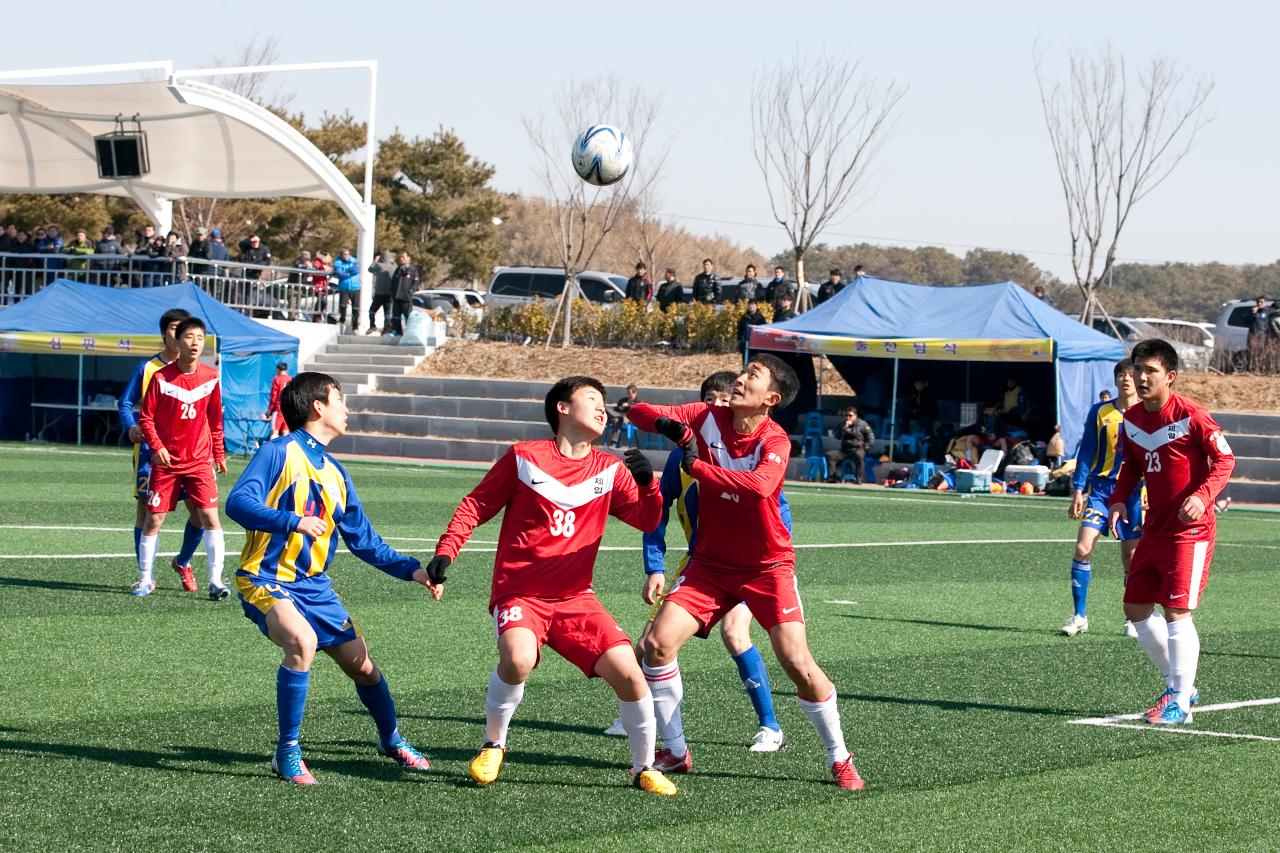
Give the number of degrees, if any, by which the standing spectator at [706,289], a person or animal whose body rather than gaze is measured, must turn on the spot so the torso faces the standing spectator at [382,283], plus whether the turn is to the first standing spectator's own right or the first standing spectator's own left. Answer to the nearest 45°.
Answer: approximately 90° to the first standing spectator's own right

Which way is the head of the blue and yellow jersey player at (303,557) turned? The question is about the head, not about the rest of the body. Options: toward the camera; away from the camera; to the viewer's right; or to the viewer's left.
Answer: to the viewer's right

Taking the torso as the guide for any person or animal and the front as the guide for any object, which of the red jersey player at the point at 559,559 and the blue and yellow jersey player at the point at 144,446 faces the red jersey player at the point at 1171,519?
the blue and yellow jersey player

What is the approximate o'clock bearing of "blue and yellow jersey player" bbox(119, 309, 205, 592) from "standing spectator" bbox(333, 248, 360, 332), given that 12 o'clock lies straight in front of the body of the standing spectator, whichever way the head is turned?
The blue and yellow jersey player is roughly at 12 o'clock from the standing spectator.

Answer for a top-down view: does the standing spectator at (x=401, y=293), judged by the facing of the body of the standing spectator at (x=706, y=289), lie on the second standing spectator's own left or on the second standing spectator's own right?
on the second standing spectator's own right

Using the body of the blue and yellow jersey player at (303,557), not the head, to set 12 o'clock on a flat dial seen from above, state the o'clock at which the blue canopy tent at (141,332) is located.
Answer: The blue canopy tent is roughly at 7 o'clock from the blue and yellow jersey player.

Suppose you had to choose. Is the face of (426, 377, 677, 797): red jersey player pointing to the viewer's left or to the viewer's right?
to the viewer's right

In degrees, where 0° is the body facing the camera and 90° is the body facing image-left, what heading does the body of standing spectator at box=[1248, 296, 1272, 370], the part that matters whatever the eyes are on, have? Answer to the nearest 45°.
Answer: approximately 45°

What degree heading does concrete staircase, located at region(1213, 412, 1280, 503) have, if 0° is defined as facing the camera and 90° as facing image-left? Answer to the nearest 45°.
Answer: approximately 0°

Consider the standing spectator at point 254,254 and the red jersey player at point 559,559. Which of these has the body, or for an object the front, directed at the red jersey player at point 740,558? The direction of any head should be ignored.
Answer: the standing spectator

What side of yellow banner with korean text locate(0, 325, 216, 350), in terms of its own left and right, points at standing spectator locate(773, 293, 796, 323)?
left
